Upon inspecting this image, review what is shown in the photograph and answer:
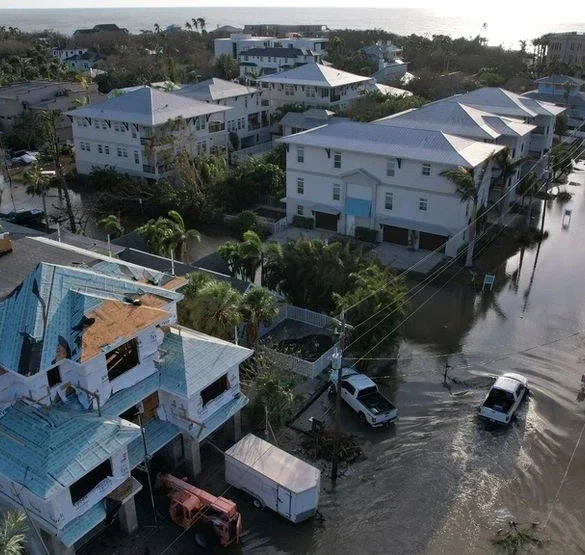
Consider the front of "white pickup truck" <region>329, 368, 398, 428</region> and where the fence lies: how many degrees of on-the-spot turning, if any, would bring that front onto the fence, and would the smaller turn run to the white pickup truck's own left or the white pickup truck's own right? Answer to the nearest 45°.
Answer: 0° — it already faces it

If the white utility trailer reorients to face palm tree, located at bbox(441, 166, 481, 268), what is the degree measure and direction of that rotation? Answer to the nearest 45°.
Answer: approximately 90° to its left

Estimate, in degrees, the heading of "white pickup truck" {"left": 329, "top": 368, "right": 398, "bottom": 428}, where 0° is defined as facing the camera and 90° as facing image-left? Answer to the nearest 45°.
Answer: approximately 135°

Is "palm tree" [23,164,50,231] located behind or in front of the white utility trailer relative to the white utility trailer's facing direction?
behind

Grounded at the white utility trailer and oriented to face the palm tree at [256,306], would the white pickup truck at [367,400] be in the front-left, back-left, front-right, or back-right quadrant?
front-right

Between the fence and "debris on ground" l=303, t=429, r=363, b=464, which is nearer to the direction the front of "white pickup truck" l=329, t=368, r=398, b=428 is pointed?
the fence

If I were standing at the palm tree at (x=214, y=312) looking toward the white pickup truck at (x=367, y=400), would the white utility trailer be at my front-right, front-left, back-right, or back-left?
front-right

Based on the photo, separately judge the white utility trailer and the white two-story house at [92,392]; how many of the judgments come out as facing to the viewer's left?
0

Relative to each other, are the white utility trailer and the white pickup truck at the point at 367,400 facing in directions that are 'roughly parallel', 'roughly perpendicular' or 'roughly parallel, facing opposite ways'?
roughly parallel, facing opposite ways

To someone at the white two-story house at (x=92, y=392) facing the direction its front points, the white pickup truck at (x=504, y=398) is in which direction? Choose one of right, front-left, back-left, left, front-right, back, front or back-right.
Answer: front-left

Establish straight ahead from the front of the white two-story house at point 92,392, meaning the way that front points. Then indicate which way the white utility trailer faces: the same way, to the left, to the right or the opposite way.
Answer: the same way

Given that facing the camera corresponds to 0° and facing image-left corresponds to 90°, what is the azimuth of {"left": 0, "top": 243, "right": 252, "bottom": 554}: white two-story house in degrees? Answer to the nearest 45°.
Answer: approximately 315°

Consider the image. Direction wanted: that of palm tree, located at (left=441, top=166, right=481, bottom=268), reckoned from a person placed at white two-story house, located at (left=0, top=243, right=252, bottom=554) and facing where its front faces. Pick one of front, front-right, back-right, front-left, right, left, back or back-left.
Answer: left

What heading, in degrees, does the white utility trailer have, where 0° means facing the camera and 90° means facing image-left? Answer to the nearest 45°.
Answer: approximately 315°
